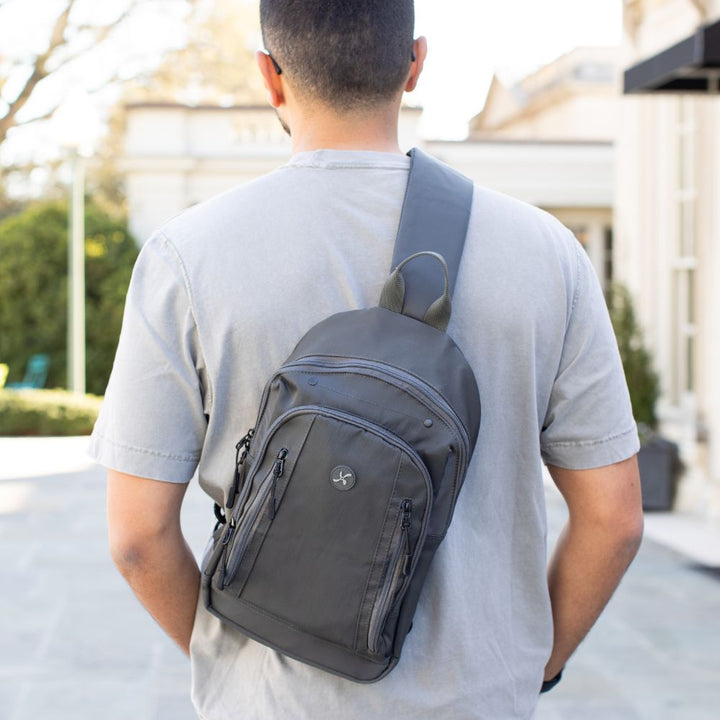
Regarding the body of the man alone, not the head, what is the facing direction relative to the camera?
away from the camera

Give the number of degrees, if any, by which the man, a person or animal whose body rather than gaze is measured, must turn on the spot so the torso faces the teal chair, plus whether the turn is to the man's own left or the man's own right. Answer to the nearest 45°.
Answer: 0° — they already face it

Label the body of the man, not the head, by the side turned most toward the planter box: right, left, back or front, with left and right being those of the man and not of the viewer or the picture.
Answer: front

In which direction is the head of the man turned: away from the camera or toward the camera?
away from the camera

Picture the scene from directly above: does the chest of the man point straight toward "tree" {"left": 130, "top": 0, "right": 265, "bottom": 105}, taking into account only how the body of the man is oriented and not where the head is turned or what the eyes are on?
yes

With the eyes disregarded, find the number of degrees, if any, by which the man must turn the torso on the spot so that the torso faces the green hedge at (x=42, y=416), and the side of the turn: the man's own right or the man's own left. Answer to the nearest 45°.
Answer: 0° — they already face it

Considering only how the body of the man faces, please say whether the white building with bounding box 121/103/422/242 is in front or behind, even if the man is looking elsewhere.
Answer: in front

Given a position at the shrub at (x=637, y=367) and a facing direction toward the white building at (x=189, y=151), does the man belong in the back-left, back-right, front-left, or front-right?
back-left

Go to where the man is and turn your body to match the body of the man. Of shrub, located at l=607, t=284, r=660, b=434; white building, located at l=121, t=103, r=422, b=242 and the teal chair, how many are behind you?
0

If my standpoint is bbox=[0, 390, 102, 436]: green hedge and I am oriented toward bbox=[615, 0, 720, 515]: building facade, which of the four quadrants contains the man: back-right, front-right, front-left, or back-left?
front-right

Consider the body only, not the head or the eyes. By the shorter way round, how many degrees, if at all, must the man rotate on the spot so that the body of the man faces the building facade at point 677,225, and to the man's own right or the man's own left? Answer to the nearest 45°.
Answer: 0° — they already face it

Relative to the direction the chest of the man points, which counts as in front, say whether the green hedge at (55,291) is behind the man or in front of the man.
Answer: in front
